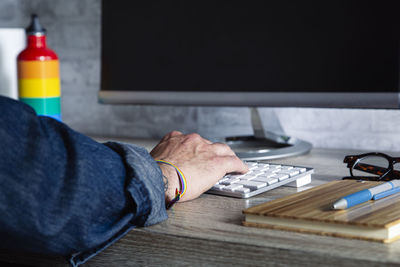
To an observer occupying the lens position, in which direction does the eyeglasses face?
facing the viewer

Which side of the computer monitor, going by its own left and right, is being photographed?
front

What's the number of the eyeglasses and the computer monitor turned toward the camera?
2

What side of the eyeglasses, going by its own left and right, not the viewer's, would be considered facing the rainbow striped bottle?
right

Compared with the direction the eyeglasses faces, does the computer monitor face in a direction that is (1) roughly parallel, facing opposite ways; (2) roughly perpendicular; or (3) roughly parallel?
roughly parallel

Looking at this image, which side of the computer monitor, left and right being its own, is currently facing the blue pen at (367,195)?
front
